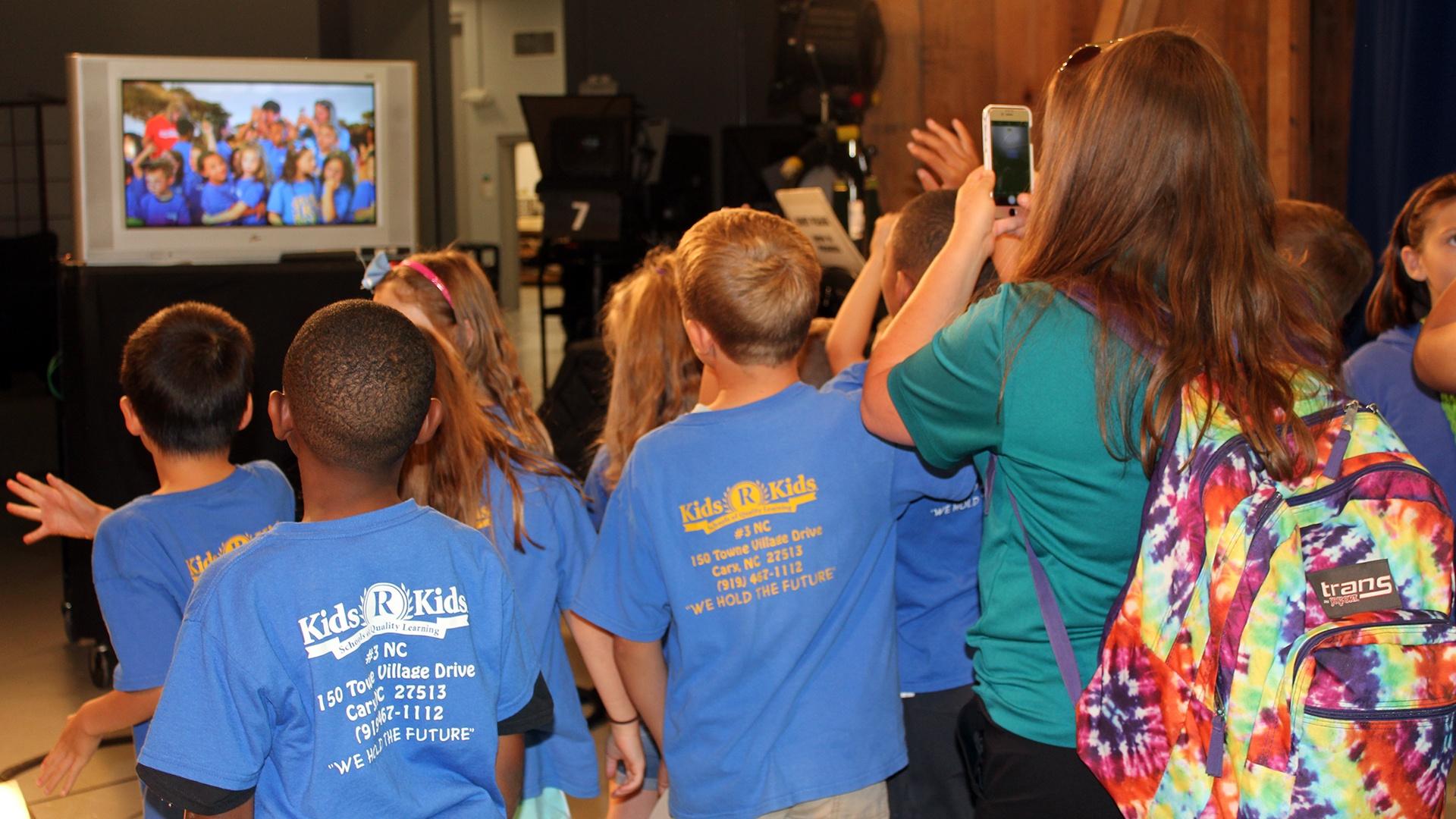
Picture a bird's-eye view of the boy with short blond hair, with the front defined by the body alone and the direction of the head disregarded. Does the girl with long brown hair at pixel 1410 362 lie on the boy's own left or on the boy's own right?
on the boy's own right

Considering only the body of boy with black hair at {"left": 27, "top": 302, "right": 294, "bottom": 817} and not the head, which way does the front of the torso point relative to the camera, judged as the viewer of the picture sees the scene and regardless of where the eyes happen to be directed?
away from the camera

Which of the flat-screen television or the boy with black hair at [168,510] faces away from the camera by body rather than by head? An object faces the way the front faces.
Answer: the boy with black hair

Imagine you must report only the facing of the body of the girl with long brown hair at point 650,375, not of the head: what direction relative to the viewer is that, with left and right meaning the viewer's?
facing away from the viewer and to the left of the viewer

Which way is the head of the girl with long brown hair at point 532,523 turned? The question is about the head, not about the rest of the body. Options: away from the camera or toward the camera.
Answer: away from the camera

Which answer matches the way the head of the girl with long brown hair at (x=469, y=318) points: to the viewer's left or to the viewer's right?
to the viewer's left

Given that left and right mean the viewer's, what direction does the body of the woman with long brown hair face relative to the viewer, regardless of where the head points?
facing away from the viewer and to the left of the viewer

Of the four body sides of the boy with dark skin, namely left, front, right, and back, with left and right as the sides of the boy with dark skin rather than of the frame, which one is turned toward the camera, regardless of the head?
back

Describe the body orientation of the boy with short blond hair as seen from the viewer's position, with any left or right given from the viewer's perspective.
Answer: facing away from the viewer
